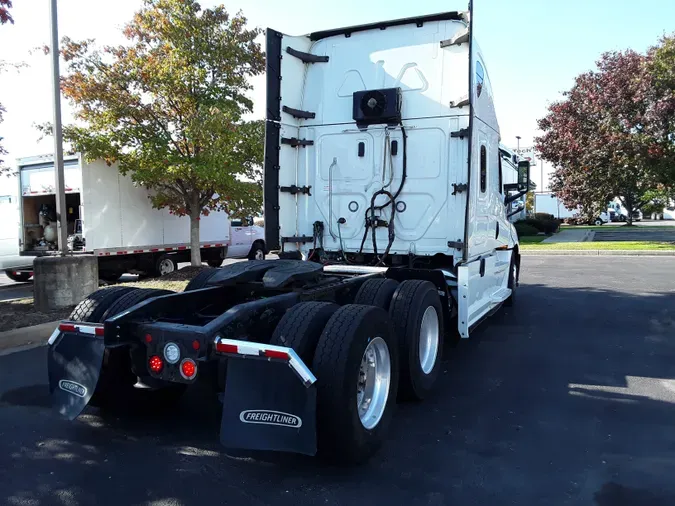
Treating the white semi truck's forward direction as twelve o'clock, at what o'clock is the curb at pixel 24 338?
The curb is roughly at 8 o'clock from the white semi truck.

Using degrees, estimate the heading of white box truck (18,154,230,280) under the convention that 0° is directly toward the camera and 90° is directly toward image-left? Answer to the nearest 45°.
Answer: approximately 225°

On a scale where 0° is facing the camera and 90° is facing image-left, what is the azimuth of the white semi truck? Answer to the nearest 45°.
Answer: approximately 225°

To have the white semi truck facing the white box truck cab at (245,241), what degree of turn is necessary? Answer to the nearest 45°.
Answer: approximately 45° to its left

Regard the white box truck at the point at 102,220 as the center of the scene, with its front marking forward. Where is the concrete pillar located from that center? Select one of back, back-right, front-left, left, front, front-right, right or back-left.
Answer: back-right

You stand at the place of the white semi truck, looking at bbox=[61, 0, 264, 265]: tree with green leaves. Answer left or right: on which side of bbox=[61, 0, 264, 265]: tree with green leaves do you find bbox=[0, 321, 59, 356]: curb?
left

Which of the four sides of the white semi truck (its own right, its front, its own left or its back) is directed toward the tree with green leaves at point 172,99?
left

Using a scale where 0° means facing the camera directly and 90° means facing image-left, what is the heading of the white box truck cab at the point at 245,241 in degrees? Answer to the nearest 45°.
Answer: approximately 270°

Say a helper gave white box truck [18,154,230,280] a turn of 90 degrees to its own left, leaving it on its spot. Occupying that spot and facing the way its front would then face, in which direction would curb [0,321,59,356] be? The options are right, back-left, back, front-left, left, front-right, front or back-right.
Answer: back-left

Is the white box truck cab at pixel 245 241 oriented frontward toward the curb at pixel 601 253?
yes
